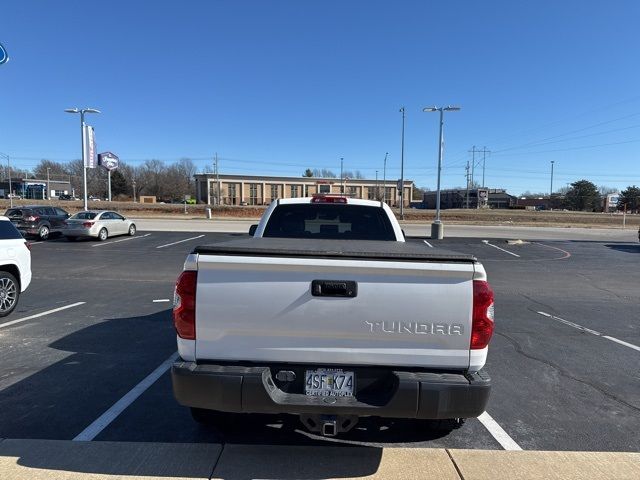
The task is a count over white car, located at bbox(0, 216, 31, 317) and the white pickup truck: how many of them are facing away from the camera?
1

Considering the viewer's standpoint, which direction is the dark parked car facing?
facing away from the viewer and to the right of the viewer

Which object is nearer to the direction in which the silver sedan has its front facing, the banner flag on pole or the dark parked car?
the banner flag on pole

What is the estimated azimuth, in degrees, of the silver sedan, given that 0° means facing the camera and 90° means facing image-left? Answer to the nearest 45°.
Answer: approximately 225°

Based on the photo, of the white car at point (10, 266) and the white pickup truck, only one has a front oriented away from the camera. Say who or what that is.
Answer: the white pickup truck

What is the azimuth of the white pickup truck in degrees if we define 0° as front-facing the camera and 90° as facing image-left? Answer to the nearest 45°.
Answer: approximately 180°

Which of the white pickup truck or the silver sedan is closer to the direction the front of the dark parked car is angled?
the silver sedan
